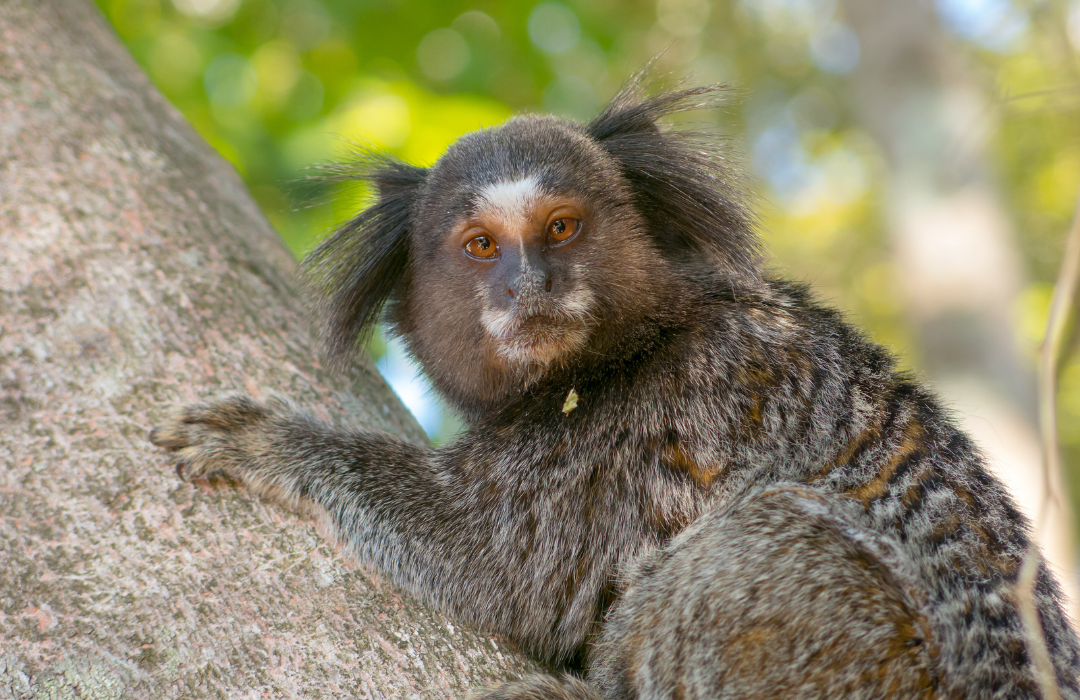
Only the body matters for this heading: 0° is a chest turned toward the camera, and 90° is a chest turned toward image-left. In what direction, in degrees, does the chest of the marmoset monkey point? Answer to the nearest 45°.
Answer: approximately 90°
